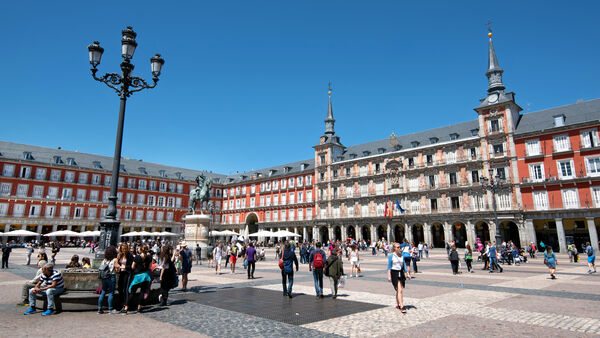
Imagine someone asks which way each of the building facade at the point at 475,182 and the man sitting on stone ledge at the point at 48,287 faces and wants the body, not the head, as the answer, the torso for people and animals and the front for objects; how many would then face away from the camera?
0

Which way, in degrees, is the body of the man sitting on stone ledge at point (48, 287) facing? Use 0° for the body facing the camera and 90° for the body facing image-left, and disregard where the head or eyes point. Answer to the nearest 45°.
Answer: approximately 45°

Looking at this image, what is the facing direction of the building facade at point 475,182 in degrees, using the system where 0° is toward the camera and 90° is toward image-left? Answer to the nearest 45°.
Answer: approximately 45°

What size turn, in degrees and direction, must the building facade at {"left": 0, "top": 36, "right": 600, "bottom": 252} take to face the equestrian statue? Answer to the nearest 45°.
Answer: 0° — it already faces it

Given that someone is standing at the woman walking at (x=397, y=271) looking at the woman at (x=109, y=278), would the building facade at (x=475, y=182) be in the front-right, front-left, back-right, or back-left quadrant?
back-right

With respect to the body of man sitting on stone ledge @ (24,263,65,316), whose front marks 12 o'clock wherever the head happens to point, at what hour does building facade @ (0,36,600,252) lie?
The building facade is roughly at 7 o'clock from the man sitting on stone ledge.

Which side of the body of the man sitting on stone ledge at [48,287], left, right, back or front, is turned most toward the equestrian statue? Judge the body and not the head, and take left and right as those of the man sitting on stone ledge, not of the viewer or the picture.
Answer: back

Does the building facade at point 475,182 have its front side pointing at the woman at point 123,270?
yes

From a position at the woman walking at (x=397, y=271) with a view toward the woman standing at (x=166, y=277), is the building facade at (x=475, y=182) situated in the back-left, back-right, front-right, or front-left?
back-right

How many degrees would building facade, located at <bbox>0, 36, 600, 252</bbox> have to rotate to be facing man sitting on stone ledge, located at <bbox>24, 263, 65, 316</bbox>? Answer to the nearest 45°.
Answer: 0° — it already faces them

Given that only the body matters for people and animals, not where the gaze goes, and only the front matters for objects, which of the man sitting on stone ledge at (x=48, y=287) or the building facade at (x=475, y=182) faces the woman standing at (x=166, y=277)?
the building facade

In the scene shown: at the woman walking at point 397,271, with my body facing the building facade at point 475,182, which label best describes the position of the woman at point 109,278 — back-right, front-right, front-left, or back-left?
back-left

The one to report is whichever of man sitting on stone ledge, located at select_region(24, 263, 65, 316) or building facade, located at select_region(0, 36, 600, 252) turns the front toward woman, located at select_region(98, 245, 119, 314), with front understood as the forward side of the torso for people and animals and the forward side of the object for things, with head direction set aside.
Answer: the building facade

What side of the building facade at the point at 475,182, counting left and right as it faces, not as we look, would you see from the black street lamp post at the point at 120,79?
front

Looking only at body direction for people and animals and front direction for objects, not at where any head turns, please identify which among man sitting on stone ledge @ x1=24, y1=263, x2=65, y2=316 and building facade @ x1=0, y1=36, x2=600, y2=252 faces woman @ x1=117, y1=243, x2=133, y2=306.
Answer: the building facade
